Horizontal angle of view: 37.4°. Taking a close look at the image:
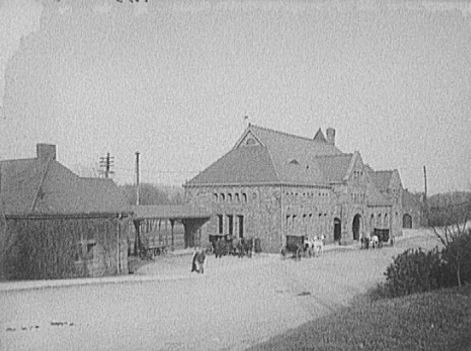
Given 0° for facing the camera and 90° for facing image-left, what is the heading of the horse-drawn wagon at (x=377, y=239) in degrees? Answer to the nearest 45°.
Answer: approximately 45°

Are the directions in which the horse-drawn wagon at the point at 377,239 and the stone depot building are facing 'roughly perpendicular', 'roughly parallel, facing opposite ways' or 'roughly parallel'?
roughly perpendicular

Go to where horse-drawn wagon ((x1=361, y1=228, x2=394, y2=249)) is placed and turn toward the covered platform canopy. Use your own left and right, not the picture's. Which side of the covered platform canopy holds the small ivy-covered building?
left

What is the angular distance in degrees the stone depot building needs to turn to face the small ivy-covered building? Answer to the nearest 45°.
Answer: approximately 90° to its right

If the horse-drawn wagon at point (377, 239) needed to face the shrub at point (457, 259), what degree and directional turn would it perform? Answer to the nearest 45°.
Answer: approximately 90° to its left

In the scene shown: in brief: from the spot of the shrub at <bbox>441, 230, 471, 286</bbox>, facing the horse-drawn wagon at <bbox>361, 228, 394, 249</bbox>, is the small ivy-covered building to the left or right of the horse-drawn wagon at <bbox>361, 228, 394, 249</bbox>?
left

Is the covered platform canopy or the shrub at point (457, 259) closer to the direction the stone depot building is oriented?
the shrub

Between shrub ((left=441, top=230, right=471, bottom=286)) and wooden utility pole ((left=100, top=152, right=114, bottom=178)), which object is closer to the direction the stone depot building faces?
the shrub

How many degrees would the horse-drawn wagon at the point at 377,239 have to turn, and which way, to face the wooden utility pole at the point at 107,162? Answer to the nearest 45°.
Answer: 0° — it already faces it
